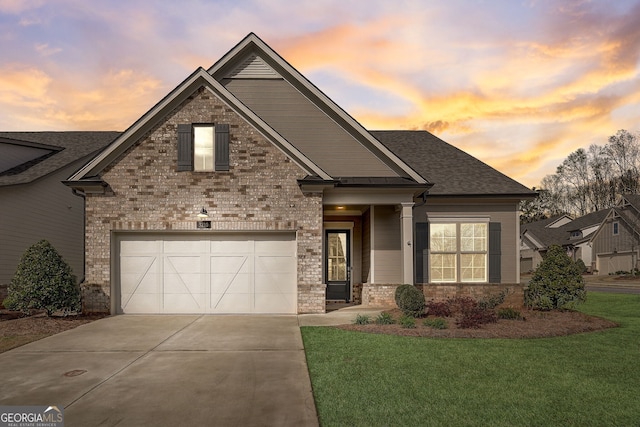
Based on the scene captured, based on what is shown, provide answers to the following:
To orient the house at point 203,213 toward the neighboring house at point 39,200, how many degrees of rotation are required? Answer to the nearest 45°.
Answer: approximately 135° to its right

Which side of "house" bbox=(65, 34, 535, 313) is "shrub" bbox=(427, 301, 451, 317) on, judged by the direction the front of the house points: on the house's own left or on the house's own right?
on the house's own left

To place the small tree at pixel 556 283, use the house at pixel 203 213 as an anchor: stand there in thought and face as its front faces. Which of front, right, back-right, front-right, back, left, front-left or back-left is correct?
left

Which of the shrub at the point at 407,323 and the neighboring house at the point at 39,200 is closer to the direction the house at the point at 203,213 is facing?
the shrub

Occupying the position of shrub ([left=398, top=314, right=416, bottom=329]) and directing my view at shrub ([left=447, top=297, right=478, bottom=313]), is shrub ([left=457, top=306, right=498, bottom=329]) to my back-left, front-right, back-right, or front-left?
front-right

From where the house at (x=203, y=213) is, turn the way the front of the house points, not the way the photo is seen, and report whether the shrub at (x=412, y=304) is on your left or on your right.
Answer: on your left

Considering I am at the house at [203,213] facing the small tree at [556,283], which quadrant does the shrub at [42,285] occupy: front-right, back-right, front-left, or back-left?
back-right

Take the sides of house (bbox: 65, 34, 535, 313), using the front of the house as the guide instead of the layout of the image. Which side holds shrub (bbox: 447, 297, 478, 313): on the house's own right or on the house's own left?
on the house's own left

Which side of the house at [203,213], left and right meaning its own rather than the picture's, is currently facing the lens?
front
